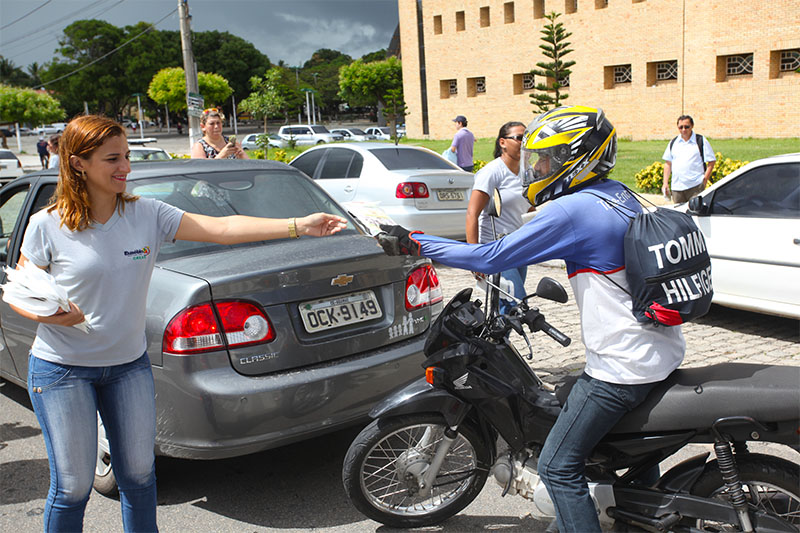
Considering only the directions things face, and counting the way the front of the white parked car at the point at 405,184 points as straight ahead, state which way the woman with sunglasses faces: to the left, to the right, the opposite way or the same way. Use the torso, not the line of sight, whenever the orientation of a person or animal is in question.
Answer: the opposite way

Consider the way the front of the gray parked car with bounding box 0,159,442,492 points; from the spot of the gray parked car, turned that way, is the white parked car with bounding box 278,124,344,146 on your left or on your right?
on your right

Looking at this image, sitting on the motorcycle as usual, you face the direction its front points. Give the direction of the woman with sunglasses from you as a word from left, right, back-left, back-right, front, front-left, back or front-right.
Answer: right

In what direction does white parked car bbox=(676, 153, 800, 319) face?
to the viewer's left

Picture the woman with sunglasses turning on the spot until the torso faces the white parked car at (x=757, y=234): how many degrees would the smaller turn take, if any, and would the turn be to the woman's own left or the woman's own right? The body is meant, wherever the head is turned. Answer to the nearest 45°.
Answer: approximately 90° to the woman's own left

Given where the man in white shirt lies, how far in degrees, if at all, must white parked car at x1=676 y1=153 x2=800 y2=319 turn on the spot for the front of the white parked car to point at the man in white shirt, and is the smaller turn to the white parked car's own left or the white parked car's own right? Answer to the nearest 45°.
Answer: approximately 90° to the white parked car's own right

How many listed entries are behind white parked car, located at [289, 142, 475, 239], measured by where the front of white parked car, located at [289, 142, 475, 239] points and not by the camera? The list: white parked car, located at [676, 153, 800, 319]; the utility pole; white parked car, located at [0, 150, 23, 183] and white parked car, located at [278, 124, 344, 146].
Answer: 1

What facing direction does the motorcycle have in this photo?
to the viewer's left

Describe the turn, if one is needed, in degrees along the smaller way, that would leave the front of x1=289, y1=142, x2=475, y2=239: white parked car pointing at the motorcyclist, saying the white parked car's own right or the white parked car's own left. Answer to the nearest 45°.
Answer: approximately 135° to the white parked car's own left

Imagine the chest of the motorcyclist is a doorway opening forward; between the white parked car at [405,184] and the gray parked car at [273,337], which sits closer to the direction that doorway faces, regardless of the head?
the gray parked car

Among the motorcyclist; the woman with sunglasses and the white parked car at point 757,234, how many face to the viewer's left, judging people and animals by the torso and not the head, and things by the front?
2

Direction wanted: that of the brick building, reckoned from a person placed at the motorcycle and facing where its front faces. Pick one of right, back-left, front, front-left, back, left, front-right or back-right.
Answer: right

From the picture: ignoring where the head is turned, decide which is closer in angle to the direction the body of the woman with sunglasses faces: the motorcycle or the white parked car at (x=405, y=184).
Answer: the motorcycle

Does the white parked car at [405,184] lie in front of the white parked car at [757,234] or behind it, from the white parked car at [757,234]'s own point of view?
in front

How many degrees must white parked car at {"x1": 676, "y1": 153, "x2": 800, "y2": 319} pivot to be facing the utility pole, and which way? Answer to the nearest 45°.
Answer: approximately 45° to its right

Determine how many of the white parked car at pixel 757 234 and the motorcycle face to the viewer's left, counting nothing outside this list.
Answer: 2

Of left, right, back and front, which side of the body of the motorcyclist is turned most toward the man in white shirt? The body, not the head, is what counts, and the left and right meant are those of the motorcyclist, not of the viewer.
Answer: right

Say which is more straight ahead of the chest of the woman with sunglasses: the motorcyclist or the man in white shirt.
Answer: the motorcyclist

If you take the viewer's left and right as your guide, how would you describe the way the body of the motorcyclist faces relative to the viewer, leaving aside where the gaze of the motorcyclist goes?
facing to the left of the viewer
